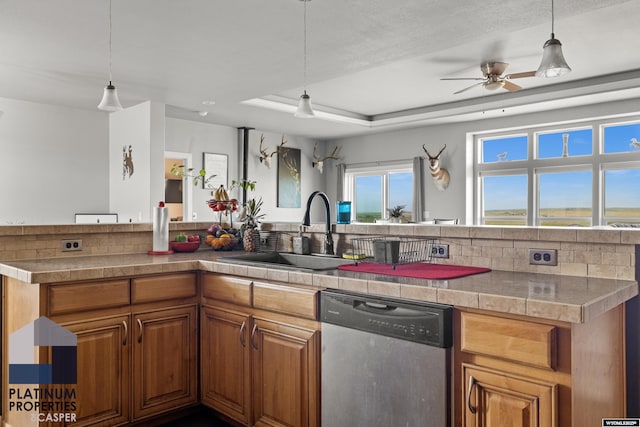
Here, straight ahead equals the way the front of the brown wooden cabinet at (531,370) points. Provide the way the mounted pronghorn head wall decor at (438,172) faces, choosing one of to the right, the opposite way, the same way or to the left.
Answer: the same way

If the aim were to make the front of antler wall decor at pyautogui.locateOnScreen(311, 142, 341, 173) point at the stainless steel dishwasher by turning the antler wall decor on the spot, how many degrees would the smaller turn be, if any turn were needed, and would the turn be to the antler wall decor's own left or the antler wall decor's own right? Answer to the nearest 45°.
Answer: approximately 45° to the antler wall decor's own right

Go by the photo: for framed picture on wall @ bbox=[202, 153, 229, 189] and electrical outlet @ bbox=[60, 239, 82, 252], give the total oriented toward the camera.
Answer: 2

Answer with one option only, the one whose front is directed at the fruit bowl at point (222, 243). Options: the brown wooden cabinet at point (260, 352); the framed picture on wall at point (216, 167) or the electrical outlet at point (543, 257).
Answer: the framed picture on wall

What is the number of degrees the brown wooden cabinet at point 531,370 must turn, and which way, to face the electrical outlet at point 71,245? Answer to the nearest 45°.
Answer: approximately 45° to its right

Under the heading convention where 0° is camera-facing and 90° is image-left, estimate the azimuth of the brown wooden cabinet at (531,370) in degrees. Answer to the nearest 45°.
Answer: approximately 45°

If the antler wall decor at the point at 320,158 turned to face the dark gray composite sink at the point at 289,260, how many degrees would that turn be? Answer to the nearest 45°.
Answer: approximately 45° to its right

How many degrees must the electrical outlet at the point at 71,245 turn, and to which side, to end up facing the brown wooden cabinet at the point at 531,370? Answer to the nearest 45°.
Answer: approximately 45° to its left

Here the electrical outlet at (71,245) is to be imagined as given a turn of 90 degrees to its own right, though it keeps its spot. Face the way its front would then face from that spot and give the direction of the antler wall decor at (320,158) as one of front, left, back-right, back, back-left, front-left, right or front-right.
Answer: back-right

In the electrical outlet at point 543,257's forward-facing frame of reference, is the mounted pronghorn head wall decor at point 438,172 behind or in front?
behind

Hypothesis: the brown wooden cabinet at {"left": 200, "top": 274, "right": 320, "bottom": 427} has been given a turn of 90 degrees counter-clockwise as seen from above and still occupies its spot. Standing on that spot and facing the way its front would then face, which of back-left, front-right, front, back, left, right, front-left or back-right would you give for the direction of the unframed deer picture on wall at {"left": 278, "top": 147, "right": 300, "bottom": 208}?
back-left

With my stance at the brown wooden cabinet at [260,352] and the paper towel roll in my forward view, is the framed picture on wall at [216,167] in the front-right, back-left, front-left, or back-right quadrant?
front-right

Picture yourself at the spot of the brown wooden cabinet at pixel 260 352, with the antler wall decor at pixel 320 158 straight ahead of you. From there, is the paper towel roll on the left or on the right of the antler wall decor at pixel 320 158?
left

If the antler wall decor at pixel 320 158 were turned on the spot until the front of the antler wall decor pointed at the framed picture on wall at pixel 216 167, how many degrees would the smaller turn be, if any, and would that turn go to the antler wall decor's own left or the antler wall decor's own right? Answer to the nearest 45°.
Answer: approximately 90° to the antler wall decor's own right

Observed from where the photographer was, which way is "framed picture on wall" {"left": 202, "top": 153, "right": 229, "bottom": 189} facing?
facing the viewer

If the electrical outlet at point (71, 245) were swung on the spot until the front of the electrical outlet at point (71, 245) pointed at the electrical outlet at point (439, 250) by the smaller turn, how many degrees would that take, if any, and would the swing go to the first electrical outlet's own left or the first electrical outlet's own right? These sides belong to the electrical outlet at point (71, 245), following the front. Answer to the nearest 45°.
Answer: approximately 45° to the first electrical outlet's own left

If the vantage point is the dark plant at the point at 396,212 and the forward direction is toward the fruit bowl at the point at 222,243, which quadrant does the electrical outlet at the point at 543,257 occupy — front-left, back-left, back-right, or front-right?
front-left

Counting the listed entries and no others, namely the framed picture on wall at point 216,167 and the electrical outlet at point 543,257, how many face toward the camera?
2

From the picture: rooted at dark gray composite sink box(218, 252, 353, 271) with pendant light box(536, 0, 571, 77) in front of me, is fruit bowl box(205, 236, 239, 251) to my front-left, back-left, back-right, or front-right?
back-left
